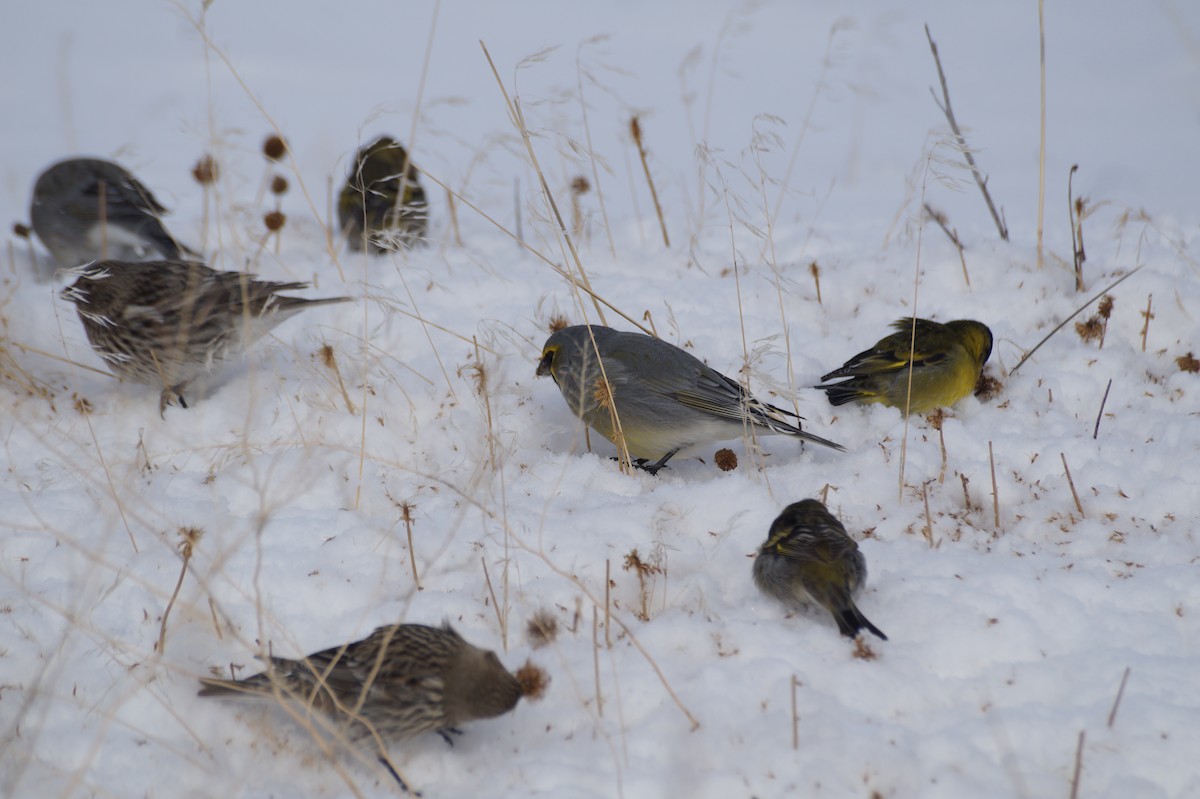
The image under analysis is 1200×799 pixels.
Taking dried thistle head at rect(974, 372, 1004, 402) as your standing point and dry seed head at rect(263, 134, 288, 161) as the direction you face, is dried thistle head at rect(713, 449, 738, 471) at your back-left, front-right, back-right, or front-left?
front-left

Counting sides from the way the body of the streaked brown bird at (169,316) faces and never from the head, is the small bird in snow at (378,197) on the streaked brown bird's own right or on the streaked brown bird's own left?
on the streaked brown bird's own right

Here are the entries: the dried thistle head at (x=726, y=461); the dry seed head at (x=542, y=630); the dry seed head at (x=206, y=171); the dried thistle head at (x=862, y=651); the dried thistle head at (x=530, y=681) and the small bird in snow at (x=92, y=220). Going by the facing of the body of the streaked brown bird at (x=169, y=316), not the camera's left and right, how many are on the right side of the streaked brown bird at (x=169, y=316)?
2

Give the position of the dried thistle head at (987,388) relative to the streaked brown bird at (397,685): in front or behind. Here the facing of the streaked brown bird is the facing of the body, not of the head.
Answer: in front

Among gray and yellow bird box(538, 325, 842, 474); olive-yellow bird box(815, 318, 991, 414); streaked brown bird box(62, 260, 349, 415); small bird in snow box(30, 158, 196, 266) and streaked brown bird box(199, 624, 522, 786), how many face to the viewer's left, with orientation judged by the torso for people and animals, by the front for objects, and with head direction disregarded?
3

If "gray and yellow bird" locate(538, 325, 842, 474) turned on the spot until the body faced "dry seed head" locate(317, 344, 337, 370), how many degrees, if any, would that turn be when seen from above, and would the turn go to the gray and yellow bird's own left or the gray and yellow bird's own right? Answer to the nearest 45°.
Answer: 0° — it already faces it

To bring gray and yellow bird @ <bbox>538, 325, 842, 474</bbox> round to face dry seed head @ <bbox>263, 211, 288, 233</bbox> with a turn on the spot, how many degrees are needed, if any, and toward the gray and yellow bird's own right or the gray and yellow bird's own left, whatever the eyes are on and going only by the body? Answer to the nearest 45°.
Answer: approximately 45° to the gray and yellow bird's own right

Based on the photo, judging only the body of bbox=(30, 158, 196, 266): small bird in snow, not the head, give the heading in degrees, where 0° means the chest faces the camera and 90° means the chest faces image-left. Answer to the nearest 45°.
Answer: approximately 90°

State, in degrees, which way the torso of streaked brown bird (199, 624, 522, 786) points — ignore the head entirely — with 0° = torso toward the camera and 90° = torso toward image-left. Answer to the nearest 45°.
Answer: approximately 270°

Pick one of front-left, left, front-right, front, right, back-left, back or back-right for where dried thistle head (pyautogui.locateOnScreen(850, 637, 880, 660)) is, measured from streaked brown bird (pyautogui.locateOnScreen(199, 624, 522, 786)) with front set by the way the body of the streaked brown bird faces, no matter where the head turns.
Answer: front

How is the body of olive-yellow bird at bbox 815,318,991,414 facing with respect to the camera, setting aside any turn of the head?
to the viewer's right

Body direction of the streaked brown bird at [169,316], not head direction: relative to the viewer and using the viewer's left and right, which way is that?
facing to the left of the viewer

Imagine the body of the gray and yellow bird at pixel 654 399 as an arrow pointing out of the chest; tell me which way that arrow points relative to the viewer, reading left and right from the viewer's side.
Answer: facing to the left of the viewer

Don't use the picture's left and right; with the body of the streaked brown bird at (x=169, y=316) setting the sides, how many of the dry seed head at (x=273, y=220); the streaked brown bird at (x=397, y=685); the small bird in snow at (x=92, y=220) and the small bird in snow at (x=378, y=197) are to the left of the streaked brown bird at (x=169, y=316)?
1
